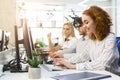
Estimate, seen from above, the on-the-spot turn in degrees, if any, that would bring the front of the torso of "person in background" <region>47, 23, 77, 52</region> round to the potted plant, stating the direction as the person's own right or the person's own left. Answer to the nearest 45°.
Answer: approximately 45° to the person's own left

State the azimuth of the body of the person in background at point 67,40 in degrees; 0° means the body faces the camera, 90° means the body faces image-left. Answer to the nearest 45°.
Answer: approximately 45°
